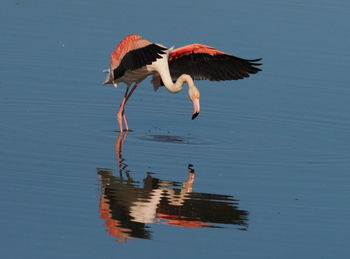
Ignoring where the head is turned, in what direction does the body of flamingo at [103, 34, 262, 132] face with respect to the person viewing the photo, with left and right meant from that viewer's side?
facing the viewer and to the right of the viewer
